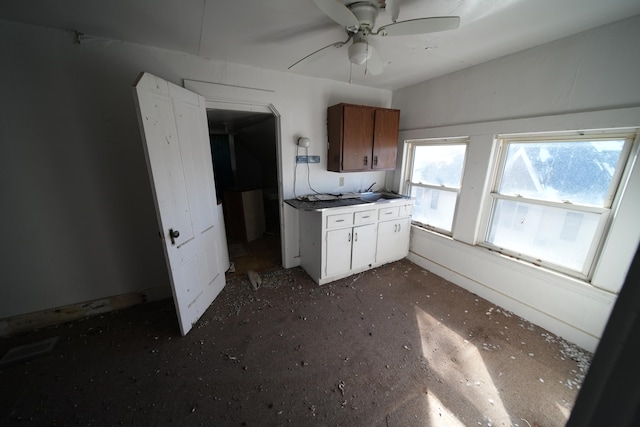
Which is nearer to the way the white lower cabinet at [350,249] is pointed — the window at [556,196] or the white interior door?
the window

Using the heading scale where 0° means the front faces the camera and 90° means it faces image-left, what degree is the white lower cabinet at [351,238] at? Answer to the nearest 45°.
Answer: approximately 315°

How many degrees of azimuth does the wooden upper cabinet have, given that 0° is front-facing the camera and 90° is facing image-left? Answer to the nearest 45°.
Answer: approximately 315°

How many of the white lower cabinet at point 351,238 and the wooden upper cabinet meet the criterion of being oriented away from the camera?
0

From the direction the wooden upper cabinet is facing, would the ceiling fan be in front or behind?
in front

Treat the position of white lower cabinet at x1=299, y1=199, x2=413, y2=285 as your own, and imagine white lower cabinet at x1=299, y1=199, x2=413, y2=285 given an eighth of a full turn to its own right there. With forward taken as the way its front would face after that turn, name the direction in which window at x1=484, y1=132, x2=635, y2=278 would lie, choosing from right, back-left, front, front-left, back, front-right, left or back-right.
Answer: left

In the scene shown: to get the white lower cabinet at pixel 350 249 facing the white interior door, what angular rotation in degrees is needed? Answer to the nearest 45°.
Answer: approximately 90° to its right

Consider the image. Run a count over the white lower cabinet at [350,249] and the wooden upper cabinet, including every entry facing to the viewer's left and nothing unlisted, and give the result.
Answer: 0

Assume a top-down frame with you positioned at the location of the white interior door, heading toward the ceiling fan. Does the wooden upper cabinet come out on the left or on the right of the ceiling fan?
left

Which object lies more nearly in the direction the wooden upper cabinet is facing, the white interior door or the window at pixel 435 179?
the window
